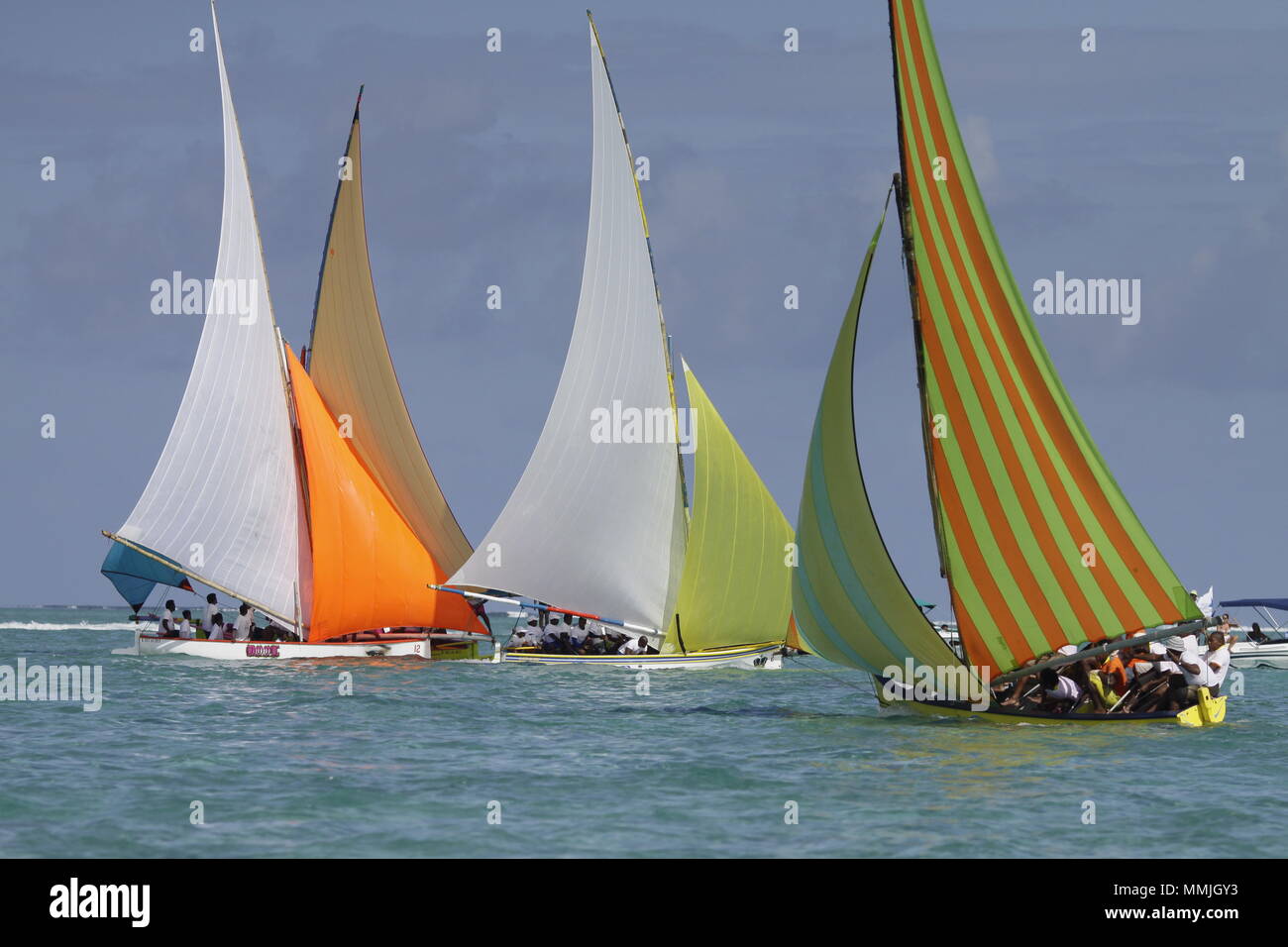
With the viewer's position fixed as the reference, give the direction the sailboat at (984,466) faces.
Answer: facing to the left of the viewer
